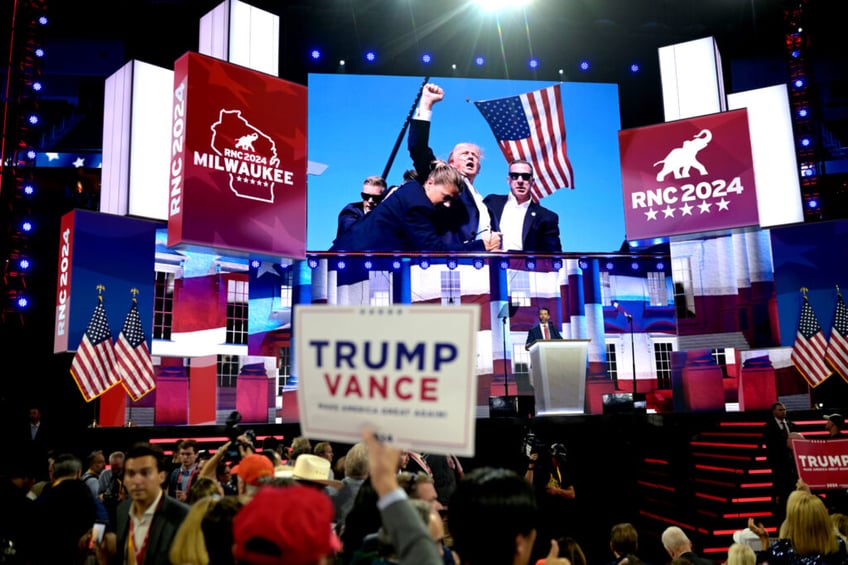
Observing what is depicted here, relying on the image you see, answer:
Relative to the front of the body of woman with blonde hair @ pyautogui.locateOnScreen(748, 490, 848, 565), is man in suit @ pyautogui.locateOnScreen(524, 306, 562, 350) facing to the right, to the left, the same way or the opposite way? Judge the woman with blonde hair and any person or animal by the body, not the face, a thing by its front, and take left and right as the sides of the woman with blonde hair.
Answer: the opposite way

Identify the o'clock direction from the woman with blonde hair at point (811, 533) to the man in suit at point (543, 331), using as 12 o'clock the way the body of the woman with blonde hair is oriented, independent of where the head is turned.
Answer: The man in suit is roughly at 11 o'clock from the woman with blonde hair.

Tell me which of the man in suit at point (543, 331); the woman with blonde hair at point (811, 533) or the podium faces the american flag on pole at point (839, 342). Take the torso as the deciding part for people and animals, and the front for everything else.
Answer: the woman with blonde hair

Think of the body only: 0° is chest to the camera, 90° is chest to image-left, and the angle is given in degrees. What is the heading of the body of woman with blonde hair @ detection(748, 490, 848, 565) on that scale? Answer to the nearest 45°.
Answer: approximately 180°

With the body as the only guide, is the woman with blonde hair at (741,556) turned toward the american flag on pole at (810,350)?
yes

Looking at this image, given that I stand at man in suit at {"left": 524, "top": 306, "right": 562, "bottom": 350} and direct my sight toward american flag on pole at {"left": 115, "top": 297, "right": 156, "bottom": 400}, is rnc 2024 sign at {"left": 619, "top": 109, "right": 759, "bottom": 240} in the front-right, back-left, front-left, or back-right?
back-right

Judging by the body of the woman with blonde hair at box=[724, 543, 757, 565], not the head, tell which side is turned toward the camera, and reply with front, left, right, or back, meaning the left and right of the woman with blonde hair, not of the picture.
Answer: back
